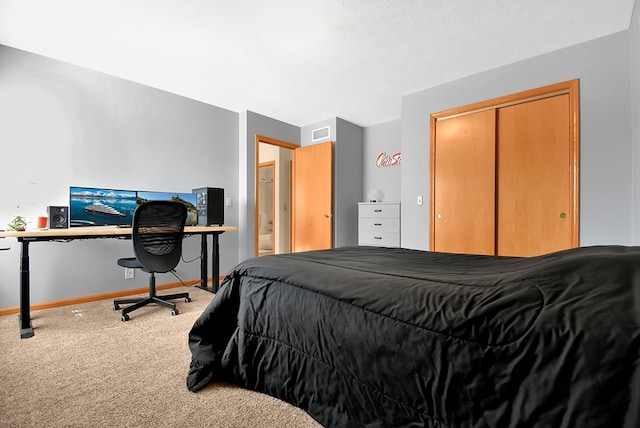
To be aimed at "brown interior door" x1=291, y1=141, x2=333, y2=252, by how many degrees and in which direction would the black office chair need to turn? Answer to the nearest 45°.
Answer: approximately 90° to its right

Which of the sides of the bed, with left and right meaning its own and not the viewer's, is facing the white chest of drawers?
right

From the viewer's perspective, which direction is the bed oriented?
to the viewer's left

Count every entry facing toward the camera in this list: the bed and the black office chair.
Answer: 0

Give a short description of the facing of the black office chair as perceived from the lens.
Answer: facing away from the viewer and to the left of the viewer

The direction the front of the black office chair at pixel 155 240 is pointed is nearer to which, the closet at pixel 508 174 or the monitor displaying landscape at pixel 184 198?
the monitor displaying landscape

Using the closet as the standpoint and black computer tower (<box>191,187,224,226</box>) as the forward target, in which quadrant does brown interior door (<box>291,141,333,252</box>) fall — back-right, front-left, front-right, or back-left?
front-right

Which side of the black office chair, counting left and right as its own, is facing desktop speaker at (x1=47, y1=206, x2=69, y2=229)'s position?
front

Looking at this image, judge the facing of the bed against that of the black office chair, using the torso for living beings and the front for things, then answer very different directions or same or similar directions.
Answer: same or similar directions
